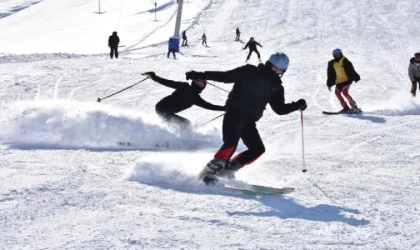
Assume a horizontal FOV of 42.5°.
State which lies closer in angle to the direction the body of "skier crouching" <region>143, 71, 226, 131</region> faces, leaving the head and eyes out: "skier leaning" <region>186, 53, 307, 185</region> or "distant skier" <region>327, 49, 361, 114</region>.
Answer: the skier leaning

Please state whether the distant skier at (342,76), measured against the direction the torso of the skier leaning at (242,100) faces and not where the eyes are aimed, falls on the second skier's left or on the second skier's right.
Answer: on the second skier's left

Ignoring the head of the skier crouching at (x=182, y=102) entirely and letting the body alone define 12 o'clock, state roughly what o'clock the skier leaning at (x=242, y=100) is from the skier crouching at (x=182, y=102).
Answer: the skier leaning at (x=242, y=100) is roughly at 1 o'clock from the skier crouching at (x=182, y=102).

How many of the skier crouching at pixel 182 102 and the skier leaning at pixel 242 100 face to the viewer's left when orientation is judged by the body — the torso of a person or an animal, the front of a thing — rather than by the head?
0
